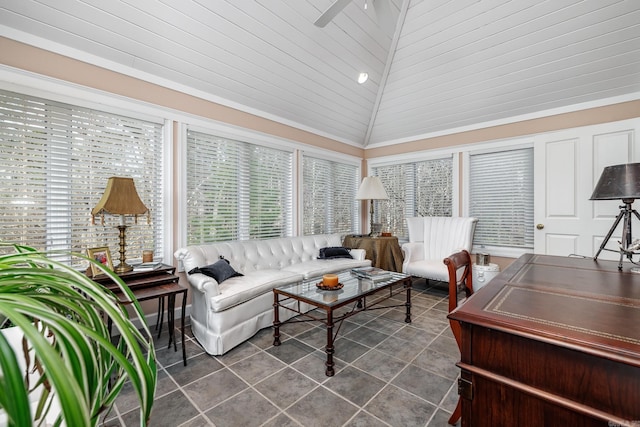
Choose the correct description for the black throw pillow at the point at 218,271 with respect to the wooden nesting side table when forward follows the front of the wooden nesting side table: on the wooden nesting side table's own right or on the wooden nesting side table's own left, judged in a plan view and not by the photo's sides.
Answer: on the wooden nesting side table's own left

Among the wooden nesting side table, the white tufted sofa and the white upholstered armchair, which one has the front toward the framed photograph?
the white upholstered armchair

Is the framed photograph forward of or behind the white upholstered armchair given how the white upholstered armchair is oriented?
forward

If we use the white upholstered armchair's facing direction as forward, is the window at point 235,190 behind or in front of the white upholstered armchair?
in front

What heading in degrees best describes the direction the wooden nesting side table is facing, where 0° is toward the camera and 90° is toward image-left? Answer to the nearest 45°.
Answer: approximately 315°

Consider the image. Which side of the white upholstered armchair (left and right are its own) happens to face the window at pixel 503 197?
back

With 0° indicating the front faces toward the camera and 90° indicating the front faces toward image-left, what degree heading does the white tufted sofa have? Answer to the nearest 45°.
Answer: approximately 315°

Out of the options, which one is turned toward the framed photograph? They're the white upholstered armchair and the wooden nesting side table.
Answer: the white upholstered armchair

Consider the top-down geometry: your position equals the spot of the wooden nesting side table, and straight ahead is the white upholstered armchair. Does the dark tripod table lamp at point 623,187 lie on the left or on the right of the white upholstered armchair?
right

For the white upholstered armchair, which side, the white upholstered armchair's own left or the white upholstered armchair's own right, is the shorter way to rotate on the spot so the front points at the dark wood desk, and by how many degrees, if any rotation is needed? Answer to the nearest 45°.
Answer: approximately 45° to the white upholstered armchair's own left
